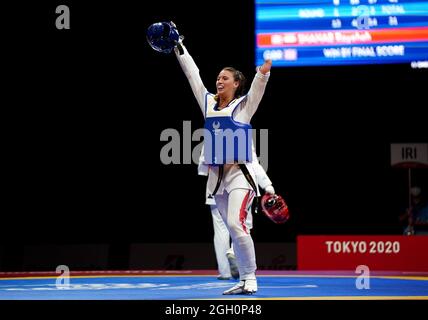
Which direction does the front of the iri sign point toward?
toward the camera
